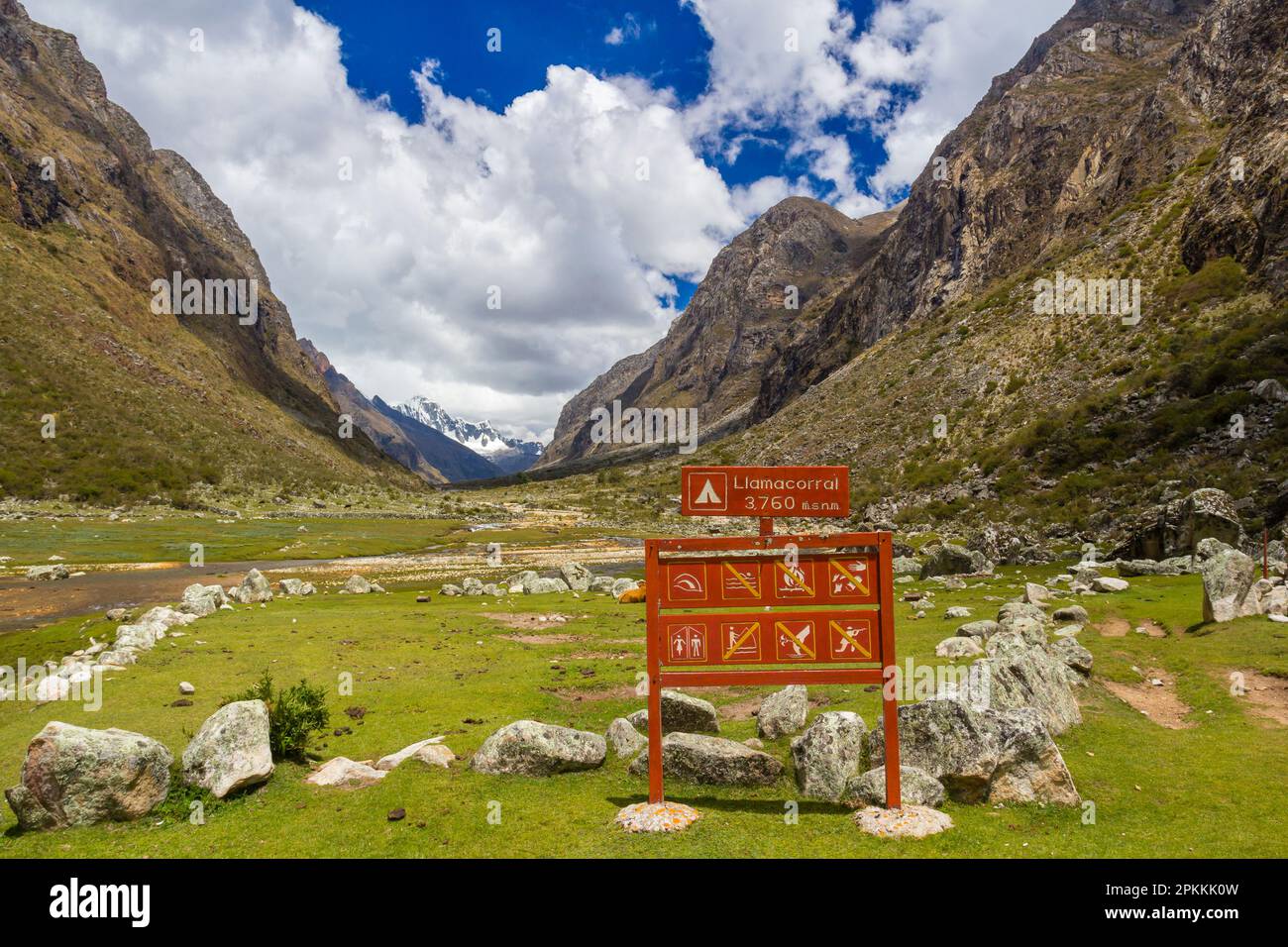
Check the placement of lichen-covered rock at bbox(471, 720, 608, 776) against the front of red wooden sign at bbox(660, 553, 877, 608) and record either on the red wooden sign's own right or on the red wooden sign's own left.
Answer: on the red wooden sign's own right

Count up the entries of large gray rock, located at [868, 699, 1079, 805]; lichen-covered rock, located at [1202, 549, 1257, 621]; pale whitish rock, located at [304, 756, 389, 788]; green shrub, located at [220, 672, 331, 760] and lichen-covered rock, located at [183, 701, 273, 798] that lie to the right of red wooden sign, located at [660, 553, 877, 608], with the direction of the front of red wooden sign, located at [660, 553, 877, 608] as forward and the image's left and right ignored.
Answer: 3

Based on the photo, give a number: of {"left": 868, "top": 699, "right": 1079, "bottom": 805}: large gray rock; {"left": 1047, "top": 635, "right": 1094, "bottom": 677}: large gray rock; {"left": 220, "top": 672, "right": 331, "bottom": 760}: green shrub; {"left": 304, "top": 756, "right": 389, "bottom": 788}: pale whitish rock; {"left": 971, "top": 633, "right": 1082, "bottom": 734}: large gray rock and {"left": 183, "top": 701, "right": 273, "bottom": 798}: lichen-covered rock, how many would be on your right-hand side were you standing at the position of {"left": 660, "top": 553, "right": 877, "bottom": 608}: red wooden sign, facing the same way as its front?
3

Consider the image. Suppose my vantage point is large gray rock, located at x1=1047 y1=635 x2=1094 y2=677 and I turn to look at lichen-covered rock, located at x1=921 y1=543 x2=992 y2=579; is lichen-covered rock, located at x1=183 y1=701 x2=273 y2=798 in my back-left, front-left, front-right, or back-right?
back-left

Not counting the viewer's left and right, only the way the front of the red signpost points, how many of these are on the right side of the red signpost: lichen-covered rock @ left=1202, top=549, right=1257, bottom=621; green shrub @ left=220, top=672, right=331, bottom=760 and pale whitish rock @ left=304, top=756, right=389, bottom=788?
2

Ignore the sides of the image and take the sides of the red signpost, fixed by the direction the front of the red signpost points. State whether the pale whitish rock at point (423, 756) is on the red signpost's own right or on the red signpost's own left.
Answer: on the red signpost's own right

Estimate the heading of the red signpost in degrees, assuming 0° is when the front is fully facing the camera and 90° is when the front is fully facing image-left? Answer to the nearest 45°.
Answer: approximately 0°

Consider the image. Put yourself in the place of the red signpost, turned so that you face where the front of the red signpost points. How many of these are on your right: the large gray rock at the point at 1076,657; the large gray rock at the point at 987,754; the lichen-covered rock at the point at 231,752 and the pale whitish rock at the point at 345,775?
2
